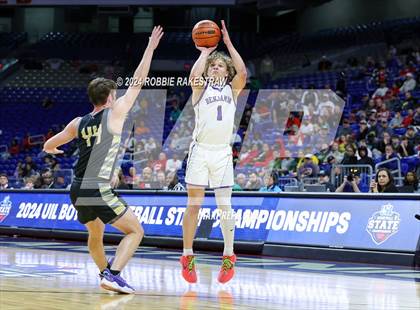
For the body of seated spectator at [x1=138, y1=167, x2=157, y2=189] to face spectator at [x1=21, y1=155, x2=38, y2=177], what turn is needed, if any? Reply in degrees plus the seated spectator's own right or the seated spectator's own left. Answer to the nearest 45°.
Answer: approximately 135° to the seated spectator's own right

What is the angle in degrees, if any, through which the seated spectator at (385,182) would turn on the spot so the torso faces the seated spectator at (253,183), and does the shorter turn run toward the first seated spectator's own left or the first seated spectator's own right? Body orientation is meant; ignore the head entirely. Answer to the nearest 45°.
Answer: approximately 90° to the first seated spectator's own right

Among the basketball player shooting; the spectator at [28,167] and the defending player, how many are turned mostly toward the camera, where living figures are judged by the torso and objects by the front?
2

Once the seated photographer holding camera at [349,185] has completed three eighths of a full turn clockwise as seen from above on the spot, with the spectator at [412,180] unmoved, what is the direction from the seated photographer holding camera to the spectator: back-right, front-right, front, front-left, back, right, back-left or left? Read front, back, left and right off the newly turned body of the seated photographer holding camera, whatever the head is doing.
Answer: right

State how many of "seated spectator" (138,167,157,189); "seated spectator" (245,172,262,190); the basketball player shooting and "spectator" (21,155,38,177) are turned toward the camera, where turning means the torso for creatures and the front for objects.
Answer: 4

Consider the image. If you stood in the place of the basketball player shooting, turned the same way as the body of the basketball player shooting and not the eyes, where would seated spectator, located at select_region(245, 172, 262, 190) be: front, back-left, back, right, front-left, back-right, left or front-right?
back

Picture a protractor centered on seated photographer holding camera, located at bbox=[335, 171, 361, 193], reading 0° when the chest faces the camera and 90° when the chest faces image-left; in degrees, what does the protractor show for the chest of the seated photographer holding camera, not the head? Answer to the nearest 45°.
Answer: approximately 45°

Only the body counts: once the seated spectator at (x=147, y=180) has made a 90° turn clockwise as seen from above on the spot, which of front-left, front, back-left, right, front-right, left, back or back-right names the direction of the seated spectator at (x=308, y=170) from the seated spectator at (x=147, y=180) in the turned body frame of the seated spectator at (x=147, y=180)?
back

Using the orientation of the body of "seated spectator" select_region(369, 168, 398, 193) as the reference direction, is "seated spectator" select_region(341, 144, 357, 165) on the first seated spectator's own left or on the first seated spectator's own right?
on the first seated spectator's own right

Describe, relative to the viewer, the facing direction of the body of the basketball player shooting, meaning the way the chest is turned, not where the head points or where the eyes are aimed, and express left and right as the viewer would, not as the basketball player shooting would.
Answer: facing the viewer

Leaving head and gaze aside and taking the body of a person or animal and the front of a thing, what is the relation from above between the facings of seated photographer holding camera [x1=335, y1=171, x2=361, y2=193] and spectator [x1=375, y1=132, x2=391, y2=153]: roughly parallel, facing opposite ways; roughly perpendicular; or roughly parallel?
roughly parallel

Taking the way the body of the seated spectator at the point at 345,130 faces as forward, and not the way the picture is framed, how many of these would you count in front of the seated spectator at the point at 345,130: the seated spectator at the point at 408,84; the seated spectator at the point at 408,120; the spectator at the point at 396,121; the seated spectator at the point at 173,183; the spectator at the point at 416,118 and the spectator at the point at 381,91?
1

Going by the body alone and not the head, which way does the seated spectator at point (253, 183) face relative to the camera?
toward the camera

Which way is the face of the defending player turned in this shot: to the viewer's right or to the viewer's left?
to the viewer's right
